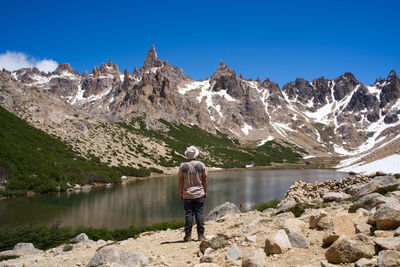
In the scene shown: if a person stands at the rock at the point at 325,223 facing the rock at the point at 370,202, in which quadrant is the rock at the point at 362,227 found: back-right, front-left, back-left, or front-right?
back-right

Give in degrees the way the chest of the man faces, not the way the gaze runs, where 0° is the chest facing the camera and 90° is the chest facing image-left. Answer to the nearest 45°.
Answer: approximately 180°

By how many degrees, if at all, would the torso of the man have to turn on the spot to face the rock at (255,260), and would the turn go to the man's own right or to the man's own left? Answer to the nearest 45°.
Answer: approximately 180°

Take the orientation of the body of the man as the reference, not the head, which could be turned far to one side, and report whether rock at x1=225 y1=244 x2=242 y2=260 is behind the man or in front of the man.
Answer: behind

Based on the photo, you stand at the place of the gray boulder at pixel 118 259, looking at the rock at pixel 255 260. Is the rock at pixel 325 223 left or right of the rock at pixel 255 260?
left

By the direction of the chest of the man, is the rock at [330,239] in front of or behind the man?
behind
